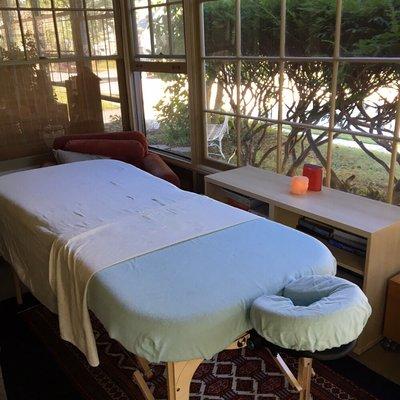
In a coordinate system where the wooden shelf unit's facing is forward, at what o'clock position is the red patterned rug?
The red patterned rug is roughly at 12 o'clock from the wooden shelf unit.

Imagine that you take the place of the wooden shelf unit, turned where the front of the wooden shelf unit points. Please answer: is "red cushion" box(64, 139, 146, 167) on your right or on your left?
on your right

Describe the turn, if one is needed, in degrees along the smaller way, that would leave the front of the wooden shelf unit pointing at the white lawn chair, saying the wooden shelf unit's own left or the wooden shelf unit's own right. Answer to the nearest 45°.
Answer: approximately 90° to the wooden shelf unit's own right

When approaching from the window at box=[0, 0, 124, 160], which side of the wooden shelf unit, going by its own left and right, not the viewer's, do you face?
right

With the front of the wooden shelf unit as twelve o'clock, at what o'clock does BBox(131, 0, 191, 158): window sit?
The window is roughly at 3 o'clock from the wooden shelf unit.

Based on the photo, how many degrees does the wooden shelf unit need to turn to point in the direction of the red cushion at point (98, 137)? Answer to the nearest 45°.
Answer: approximately 90° to its right

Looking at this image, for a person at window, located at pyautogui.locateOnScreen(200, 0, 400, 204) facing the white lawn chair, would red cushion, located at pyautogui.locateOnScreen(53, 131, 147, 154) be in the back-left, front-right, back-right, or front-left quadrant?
front-left

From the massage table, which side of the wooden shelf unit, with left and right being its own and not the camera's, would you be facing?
front
